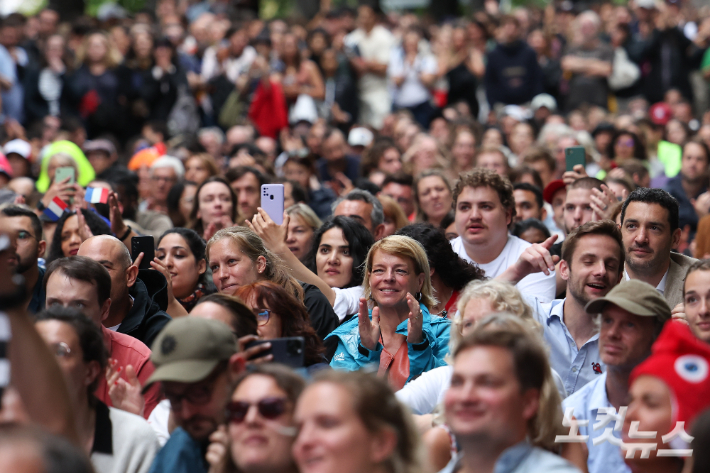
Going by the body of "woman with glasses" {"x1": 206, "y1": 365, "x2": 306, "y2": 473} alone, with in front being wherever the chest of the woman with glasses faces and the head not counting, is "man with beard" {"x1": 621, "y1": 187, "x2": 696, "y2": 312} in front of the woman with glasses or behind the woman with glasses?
behind

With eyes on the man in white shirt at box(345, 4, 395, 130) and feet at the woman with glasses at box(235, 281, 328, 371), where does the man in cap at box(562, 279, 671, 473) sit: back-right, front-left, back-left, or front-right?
back-right

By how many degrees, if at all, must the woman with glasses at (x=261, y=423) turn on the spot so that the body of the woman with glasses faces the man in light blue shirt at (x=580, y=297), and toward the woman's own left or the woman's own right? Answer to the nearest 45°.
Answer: approximately 180°

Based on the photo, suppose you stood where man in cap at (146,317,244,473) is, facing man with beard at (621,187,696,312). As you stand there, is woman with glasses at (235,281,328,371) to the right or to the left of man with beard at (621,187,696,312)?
left

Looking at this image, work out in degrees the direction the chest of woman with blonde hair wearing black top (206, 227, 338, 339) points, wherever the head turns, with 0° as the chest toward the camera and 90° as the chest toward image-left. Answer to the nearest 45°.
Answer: approximately 45°

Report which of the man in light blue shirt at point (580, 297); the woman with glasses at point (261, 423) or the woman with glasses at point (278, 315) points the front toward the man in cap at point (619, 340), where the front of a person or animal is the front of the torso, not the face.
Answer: the man in light blue shirt

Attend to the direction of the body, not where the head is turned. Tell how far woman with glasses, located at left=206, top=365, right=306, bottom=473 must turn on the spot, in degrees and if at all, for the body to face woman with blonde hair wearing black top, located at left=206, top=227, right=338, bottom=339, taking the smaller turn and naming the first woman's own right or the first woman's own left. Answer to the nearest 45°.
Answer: approximately 135° to the first woman's own right

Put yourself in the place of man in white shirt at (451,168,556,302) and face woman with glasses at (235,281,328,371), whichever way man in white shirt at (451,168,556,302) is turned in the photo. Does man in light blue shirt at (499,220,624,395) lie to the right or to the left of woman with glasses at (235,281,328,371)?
left
